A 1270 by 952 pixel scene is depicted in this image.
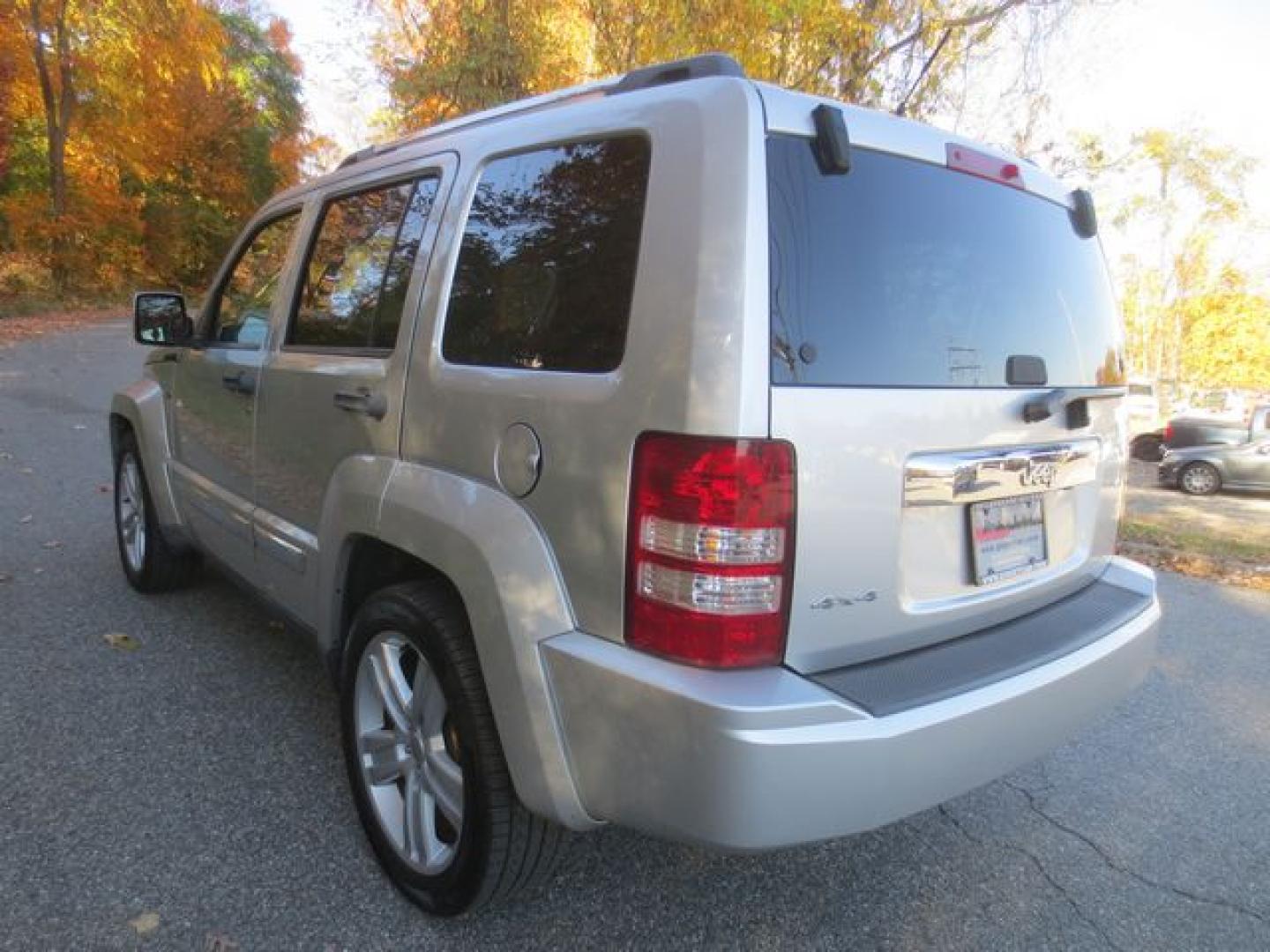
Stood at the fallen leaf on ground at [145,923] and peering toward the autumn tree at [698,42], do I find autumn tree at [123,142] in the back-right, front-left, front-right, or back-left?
front-left

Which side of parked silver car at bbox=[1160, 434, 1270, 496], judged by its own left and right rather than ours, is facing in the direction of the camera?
left

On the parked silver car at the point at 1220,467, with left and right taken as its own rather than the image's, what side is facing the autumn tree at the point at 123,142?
front

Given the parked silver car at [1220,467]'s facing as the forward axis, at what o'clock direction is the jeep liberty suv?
The jeep liberty suv is roughly at 9 o'clock from the parked silver car.

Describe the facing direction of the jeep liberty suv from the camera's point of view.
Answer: facing away from the viewer and to the left of the viewer

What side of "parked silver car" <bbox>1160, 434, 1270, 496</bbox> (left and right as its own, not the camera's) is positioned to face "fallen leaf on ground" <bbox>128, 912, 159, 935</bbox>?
left

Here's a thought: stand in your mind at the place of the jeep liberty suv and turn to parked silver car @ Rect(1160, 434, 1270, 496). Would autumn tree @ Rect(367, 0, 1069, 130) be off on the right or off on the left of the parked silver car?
left

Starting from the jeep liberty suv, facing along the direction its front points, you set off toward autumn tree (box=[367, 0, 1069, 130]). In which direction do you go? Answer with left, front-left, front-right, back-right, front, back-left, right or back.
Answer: front-right

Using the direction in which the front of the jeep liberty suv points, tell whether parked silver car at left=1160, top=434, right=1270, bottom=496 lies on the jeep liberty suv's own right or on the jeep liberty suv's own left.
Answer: on the jeep liberty suv's own right

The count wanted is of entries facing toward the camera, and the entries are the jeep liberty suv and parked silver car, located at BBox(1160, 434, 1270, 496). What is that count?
0
